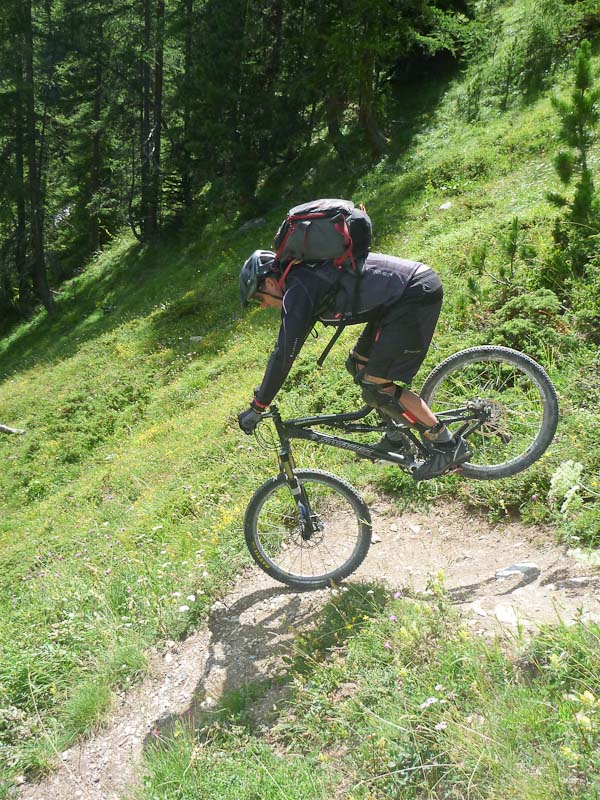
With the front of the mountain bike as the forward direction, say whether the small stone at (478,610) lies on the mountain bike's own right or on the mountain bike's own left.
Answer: on the mountain bike's own left

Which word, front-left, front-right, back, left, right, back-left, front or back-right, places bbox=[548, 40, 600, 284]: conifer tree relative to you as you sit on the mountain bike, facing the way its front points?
back-right

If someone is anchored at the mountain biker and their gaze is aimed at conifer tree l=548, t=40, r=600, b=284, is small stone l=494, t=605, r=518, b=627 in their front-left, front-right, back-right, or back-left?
back-right

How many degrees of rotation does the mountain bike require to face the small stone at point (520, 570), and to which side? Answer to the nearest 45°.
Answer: approximately 135° to its left

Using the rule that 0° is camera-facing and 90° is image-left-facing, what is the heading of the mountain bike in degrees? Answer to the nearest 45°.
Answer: approximately 90°

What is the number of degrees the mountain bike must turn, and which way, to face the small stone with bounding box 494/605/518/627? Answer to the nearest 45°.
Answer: approximately 135° to its left
